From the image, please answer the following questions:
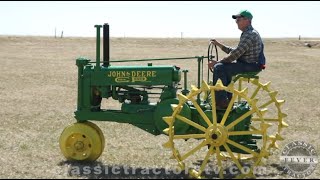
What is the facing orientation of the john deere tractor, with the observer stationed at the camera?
facing to the left of the viewer

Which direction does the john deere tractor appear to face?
to the viewer's left
